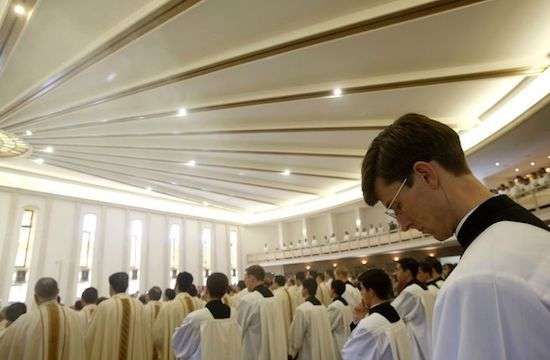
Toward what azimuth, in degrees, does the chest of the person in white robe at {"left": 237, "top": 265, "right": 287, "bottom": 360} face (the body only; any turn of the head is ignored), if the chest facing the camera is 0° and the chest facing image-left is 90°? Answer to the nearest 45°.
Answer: approximately 135°

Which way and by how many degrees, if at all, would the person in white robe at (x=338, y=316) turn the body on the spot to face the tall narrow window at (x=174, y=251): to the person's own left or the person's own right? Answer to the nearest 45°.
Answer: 0° — they already face it

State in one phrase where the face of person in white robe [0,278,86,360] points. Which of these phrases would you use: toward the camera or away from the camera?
away from the camera

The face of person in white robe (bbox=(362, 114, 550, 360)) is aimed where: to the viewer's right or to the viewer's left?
to the viewer's left

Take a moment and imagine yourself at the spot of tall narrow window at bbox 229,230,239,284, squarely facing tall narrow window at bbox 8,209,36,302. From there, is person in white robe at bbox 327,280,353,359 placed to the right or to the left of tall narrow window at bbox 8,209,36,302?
left

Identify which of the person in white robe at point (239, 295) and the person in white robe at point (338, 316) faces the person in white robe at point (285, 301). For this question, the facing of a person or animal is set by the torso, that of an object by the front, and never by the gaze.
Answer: the person in white robe at point (338, 316)

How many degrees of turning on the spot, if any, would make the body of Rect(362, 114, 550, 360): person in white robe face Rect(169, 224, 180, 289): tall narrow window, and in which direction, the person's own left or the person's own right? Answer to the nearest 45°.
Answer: approximately 45° to the person's own right

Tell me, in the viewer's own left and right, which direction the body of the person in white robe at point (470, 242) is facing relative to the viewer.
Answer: facing to the left of the viewer

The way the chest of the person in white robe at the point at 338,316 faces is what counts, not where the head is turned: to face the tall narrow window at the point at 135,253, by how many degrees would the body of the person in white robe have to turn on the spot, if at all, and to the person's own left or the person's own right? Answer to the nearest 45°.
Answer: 0° — they already face it

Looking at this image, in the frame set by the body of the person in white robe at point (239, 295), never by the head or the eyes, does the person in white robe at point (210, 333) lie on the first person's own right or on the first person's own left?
on the first person's own left

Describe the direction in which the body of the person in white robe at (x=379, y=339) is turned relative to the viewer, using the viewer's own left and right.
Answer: facing away from the viewer and to the left of the viewer

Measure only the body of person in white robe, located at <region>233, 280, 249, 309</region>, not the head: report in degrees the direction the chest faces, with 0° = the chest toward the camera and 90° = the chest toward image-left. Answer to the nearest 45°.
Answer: approximately 135°
